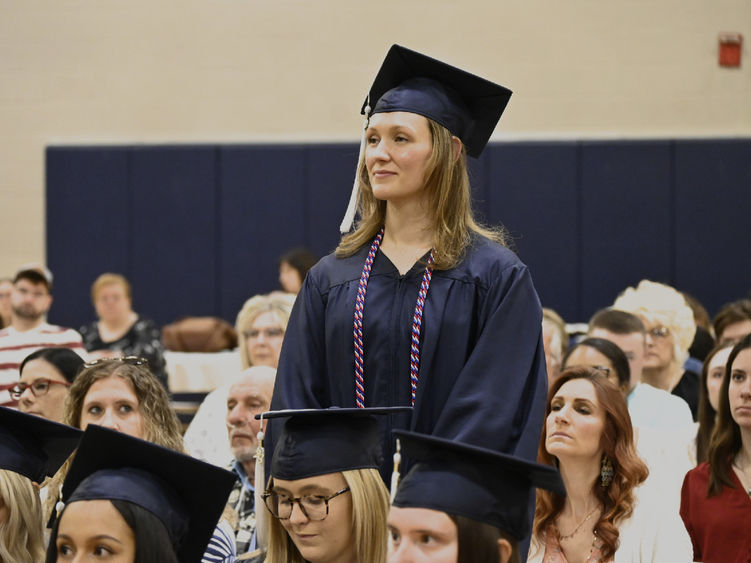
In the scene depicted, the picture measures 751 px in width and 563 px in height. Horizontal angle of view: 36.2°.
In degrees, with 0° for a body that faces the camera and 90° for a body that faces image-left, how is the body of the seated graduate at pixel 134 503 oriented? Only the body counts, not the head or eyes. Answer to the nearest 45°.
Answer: approximately 45°

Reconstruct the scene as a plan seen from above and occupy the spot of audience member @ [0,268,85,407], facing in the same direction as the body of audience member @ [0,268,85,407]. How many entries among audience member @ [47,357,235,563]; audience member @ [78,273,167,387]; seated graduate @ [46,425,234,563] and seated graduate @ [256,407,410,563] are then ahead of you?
3

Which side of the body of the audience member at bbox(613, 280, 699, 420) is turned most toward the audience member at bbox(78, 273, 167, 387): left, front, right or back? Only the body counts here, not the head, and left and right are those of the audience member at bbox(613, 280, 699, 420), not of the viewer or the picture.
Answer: right

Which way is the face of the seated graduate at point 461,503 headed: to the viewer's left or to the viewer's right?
to the viewer's left
